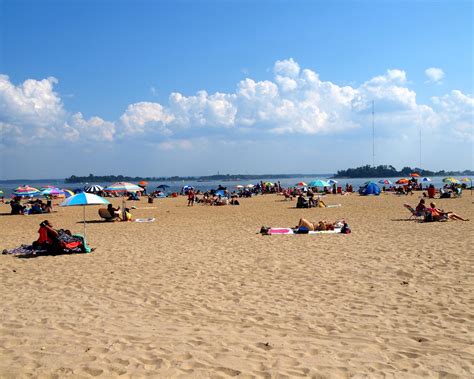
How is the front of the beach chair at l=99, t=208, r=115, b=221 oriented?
to the viewer's right
